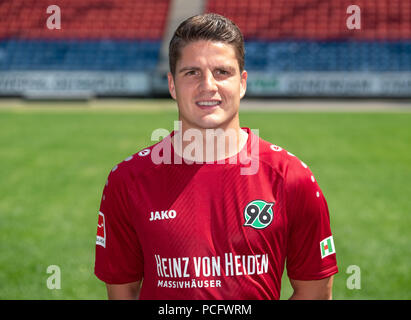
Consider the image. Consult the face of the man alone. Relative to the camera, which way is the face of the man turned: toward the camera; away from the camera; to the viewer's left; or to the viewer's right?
toward the camera

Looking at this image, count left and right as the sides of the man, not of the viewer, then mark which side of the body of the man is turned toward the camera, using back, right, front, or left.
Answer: front
